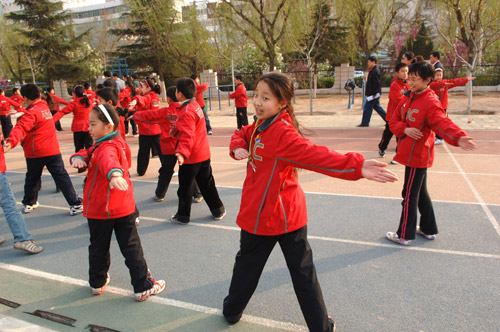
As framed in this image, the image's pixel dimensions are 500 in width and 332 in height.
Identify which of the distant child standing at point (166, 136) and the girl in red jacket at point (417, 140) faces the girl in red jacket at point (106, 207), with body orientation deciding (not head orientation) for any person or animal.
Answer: the girl in red jacket at point (417, 140)

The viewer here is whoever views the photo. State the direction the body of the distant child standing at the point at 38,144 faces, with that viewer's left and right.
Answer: facing away from the viewer and to the left of the viewer

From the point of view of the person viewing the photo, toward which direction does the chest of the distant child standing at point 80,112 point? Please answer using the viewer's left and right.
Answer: facing away from the viewer and to the left of the viewer

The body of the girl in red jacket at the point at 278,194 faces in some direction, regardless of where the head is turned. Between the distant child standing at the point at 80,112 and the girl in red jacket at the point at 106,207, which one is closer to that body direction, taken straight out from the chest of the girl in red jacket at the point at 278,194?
the girl in red jacket

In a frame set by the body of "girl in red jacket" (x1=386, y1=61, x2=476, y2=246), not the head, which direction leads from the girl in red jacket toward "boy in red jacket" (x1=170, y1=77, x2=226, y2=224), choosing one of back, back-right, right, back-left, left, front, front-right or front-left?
front-right

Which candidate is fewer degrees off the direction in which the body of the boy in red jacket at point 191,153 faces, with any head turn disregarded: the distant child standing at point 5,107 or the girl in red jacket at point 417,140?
the distant child standing

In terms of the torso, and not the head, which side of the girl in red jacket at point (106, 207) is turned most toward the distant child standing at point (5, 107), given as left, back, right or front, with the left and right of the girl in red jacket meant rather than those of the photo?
right

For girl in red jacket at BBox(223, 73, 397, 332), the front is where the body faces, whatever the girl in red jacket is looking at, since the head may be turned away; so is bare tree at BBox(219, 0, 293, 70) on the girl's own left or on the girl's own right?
on the girl's own right

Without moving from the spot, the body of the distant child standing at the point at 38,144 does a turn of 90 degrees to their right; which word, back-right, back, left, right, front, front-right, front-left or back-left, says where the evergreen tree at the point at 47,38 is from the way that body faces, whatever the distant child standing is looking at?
front-left

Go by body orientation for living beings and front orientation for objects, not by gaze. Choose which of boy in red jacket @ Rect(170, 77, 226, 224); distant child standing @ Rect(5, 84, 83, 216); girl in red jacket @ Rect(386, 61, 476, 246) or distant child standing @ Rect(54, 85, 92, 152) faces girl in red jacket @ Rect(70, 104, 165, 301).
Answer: girl in red jacket @ Rect(386, 61, 476, 246)

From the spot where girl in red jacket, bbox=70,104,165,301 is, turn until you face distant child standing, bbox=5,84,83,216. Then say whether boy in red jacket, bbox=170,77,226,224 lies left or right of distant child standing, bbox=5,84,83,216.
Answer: right

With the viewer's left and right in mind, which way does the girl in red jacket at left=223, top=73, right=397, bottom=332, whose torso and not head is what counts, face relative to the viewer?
facing the viewer and to the left of the viewer

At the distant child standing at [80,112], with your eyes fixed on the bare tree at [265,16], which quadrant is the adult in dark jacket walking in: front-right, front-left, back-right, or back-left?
front-right
